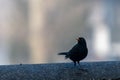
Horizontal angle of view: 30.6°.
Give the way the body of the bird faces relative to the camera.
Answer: to the viewer's right
